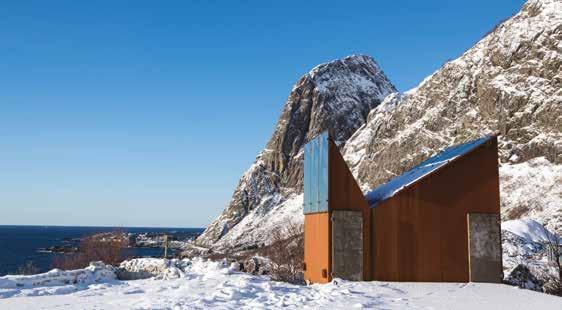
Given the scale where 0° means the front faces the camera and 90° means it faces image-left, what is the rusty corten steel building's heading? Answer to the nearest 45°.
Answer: approximately 0°

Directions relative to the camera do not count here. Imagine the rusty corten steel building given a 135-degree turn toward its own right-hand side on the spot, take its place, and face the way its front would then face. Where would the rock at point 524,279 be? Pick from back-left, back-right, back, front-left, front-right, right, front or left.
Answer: right
